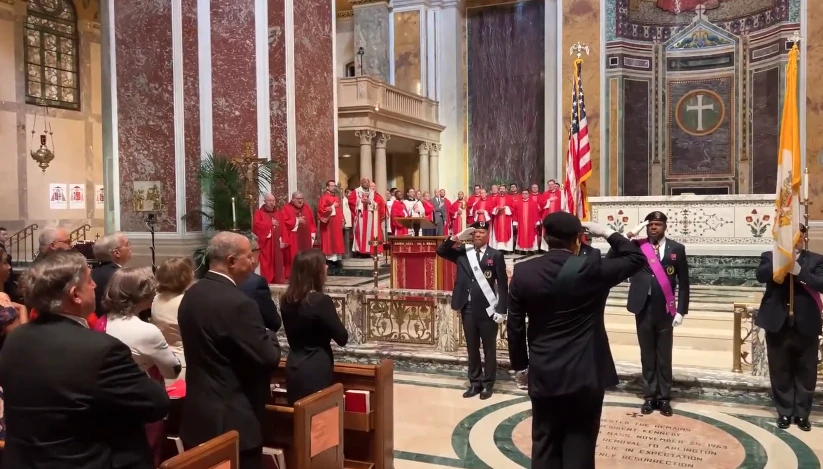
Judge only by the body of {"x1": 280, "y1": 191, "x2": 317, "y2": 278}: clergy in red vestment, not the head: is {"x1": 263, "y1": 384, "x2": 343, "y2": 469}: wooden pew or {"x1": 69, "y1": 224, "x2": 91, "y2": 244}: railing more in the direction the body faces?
the wooden pew

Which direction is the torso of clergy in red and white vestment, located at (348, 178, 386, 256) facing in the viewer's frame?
toward the camera

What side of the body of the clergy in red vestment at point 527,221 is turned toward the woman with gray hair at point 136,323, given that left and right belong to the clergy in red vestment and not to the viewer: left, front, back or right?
front

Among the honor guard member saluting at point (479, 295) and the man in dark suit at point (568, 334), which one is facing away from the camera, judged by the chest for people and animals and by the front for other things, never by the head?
the man in dark suit

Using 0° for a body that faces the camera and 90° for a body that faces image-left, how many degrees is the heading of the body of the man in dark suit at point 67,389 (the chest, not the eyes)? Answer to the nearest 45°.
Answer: approximately 225°

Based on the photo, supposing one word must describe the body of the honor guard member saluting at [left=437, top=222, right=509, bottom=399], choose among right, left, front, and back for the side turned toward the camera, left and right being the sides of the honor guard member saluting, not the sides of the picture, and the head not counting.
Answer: front

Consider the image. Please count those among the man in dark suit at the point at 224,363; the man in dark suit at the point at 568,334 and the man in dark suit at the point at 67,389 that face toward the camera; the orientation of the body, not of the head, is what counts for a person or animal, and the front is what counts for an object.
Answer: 0

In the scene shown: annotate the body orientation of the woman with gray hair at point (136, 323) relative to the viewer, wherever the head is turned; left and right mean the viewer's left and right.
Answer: facing away from the viewer and to the right of the viewer

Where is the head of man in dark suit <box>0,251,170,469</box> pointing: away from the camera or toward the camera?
away from the camera

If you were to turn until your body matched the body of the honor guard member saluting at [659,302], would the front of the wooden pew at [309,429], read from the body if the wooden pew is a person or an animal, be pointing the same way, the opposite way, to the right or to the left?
the opposite way

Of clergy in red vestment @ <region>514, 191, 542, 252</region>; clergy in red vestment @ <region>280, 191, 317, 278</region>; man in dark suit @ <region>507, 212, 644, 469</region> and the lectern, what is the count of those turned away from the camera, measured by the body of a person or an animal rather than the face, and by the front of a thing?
1

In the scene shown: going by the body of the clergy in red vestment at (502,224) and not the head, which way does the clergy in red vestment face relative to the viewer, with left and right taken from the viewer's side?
facing the viewer

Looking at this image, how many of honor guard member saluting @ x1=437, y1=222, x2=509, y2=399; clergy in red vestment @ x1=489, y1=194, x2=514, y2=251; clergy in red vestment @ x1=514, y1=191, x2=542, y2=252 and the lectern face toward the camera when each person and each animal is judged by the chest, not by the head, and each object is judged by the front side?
4

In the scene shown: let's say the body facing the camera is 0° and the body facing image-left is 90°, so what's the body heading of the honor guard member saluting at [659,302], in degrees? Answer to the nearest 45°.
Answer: approximately 0°
